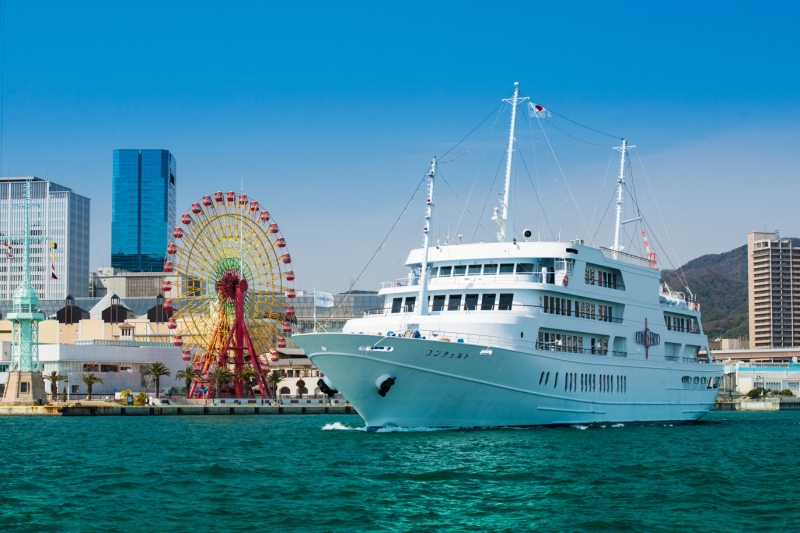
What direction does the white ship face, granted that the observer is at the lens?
facing the viewer and to the left of the viewer
